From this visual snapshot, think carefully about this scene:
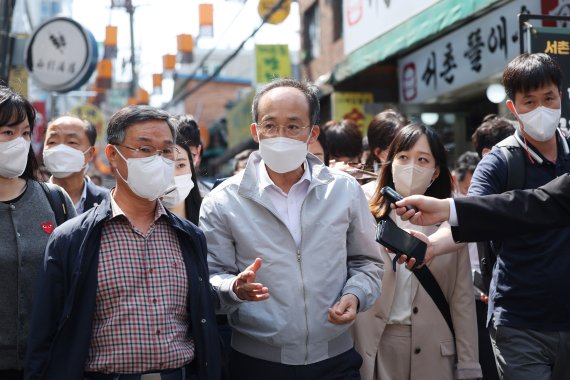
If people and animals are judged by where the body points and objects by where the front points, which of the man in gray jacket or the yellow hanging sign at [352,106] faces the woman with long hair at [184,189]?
the yellow hanging sign

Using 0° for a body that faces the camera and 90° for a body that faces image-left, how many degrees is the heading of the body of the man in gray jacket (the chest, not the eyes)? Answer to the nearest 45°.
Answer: approximately 0°

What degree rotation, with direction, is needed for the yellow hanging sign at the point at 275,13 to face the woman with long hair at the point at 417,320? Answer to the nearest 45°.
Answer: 0° — it already faces them

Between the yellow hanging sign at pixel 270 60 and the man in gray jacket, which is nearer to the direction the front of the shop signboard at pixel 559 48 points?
the man in gray jacket

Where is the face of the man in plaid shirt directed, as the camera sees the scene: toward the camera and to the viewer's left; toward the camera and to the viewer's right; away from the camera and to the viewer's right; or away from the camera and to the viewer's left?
toward the camera and to the viewer's right

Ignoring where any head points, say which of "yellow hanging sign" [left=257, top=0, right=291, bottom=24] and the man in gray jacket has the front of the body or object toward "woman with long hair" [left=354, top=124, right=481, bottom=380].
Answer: the yellow hanging sign

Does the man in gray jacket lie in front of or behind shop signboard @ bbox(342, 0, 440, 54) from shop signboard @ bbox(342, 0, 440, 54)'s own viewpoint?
in front

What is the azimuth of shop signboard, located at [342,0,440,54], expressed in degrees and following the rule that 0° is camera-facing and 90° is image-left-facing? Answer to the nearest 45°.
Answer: approximately 45°

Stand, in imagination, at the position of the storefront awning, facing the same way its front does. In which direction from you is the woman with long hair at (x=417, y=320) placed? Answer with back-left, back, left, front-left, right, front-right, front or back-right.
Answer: front-left

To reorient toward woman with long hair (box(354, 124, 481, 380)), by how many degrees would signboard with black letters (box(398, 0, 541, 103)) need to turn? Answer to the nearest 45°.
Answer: approximately 45° to its left
